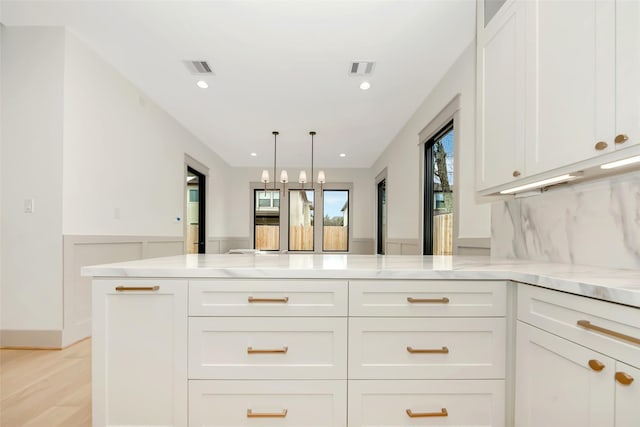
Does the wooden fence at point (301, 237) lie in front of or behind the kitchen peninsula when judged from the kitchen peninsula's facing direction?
behind

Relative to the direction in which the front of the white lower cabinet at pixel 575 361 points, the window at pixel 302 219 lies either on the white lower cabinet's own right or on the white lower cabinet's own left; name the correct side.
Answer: on the white lower cabinet's own right

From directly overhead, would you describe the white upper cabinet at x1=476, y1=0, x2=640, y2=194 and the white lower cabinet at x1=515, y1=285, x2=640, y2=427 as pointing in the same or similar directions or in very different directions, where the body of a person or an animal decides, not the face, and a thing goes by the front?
same or similar directions

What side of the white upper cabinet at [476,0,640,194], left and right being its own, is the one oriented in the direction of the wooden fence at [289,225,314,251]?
right

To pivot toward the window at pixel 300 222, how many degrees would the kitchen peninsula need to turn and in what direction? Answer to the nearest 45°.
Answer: approximately 180°

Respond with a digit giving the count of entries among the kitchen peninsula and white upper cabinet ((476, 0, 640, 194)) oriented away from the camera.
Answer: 0

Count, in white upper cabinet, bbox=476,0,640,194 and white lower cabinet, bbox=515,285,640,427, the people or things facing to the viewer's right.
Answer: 0

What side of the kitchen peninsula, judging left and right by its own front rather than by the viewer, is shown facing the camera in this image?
front

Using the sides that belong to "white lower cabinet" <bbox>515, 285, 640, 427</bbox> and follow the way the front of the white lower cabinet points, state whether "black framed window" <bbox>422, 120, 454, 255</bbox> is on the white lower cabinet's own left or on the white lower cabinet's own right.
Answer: on the white lower cabinet's own right

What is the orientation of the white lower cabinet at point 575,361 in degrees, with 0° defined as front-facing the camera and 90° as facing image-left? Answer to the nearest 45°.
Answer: approximately 45°

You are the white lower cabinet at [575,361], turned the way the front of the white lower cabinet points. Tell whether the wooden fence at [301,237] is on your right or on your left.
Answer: on your right

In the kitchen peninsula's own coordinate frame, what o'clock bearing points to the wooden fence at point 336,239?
The wooden fence is roughly at 6 o'clock from the kitchen peninsula.
